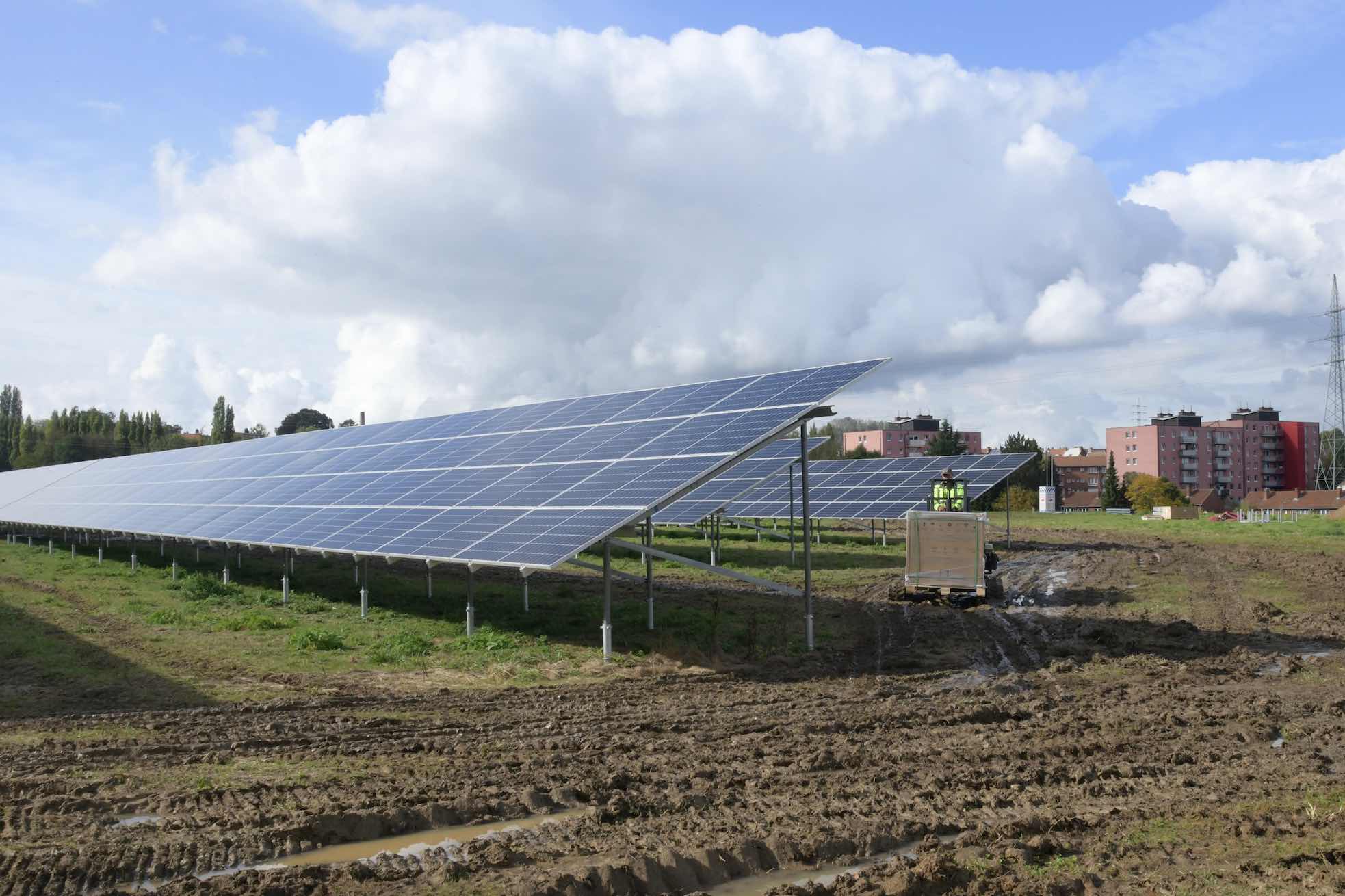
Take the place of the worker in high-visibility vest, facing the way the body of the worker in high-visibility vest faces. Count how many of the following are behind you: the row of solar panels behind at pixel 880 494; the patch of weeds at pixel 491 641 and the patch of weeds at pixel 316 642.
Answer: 1

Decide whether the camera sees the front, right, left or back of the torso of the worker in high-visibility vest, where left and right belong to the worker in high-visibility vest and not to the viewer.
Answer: front

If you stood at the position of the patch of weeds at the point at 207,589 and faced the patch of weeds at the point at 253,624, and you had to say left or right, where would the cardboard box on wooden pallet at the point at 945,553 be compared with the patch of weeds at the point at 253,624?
left

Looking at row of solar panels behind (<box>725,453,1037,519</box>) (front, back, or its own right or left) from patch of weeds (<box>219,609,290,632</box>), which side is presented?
front

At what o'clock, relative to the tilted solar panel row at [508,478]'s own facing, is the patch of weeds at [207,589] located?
The patch of weeds is roughly at 3 o'clock from the tilted solar panel row.

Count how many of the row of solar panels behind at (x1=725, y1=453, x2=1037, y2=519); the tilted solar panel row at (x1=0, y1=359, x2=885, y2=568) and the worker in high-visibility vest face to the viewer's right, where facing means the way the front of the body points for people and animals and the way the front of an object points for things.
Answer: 0

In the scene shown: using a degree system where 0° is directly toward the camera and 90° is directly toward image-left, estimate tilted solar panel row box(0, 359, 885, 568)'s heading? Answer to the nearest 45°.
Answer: approximately 45°

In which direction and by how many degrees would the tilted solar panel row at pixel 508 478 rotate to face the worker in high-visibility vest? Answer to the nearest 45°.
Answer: approximately 135° to its left

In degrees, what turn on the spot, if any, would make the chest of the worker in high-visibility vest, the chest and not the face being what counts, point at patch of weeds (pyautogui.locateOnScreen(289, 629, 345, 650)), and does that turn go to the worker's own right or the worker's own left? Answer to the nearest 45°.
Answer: approximately 45° to the worker's own right

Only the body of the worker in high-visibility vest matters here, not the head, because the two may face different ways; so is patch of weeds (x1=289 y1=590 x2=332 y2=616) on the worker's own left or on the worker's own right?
on the worker's own right
